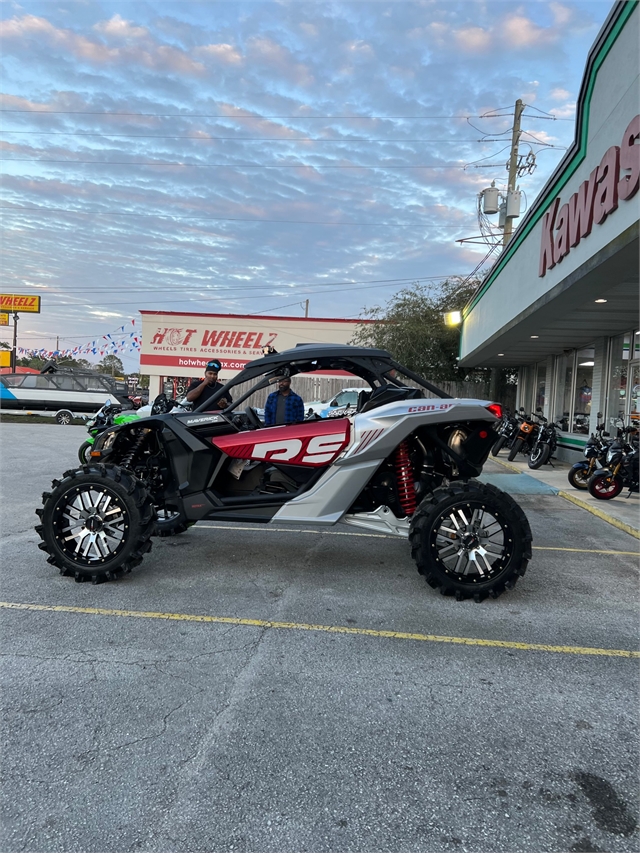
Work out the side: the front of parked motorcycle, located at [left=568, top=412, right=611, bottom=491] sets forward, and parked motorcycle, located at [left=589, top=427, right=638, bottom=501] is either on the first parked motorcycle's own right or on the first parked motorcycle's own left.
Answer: on the first parked motorcycle's own left

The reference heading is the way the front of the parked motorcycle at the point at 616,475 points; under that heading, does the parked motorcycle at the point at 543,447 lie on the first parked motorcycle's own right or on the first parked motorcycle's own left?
on the first parked motorcycle's own right

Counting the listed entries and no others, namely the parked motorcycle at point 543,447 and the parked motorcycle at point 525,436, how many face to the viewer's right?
0

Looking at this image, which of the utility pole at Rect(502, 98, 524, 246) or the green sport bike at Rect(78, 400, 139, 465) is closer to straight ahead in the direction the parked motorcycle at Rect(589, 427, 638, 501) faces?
the green sport bike

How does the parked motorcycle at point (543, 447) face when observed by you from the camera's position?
facing the viewer and to the left of the viewer

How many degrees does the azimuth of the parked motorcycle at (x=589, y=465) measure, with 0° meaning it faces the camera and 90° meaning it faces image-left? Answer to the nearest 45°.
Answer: approximately 45°

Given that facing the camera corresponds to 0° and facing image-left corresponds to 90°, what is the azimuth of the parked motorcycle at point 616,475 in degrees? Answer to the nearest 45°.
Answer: approximately 45°

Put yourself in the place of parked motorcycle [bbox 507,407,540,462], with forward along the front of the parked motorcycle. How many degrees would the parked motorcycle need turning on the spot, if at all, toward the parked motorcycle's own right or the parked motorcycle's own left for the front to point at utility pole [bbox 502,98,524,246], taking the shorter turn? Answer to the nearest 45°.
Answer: approximately 135° to the parked motorcycle's own right
